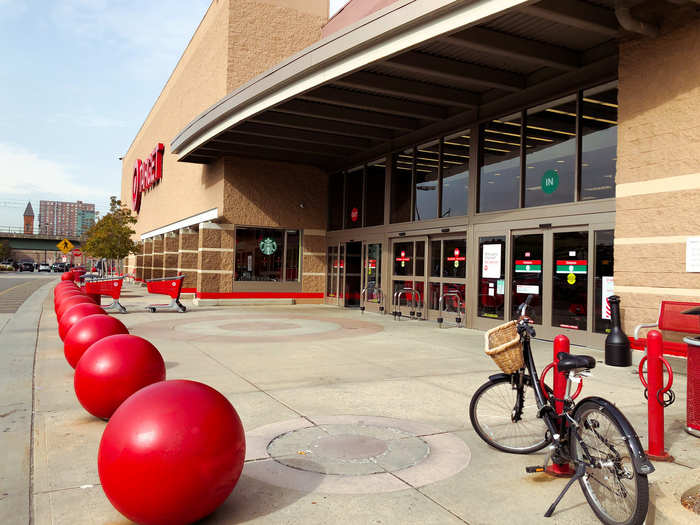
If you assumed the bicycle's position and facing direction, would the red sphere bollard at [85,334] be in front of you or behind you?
in front

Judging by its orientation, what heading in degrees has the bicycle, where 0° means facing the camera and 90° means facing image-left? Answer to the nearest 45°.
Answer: approximately 135°

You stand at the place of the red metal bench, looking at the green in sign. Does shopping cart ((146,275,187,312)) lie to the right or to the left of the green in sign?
left

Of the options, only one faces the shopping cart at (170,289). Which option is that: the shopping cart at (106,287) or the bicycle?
the bicycle

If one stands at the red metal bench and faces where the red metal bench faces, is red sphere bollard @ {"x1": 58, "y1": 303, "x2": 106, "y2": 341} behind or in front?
in front

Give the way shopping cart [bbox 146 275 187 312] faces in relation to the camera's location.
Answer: facing to the left of the viewer

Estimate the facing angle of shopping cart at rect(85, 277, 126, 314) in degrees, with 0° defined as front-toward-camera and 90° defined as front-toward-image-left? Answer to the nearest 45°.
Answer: approximately 90°

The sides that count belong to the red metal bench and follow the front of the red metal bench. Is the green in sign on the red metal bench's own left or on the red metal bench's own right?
on the red metal bench's own right

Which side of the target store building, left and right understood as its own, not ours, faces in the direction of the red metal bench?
left

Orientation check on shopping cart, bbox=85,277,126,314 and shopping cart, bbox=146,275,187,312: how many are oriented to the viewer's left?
2

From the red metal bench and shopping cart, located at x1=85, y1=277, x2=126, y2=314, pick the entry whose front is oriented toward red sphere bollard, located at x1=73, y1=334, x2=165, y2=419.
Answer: the red metal bench

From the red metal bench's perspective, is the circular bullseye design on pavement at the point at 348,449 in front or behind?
in front
